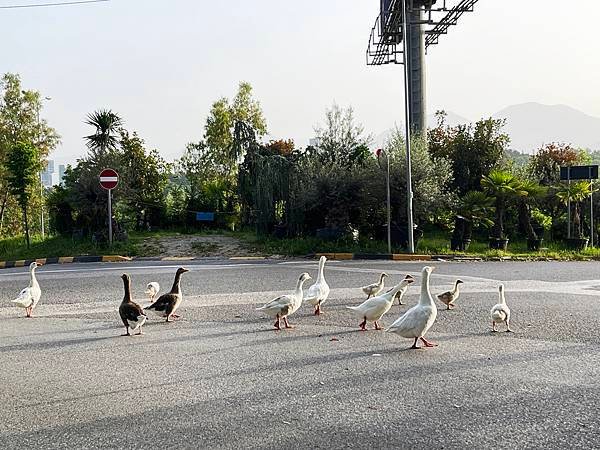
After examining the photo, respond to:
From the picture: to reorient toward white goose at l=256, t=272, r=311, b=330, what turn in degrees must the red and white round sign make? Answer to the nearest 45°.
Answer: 0° — it already faces it

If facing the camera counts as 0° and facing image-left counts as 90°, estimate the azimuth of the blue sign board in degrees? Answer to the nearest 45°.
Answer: approximately 0°

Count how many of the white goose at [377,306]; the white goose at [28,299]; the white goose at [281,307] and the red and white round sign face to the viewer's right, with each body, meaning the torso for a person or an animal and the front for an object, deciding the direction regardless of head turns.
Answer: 3

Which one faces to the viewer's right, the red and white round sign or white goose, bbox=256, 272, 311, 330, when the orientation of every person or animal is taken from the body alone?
the white goose

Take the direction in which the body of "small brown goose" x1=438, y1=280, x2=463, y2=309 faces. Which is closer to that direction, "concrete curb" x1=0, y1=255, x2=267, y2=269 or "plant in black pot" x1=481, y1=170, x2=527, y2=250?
the plant in black pot

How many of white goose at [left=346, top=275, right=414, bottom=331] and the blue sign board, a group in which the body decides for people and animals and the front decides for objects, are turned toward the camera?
1

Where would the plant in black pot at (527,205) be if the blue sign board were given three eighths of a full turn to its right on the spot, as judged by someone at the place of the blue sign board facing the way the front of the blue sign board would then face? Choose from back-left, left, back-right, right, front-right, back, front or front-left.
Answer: back

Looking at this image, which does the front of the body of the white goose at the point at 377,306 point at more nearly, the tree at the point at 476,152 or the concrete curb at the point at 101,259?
the tree

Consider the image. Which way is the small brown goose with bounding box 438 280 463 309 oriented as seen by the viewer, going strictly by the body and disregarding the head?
to the viewer's right

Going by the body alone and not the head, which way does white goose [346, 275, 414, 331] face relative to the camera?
to the viewer's right

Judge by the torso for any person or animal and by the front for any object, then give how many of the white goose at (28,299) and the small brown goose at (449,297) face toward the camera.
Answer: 0

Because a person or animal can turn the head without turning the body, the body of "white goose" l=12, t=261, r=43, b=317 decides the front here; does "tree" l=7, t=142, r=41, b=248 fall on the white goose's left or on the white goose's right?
on the white goose's left

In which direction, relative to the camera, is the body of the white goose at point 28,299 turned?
to the viewer's right
